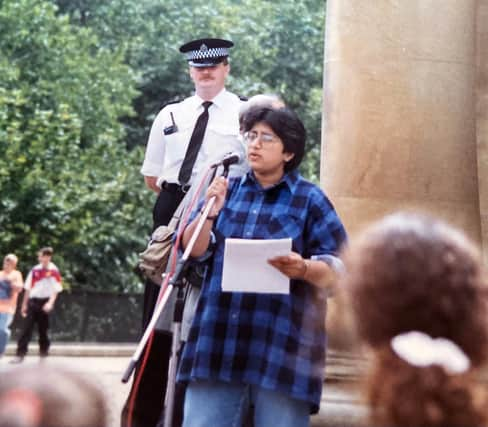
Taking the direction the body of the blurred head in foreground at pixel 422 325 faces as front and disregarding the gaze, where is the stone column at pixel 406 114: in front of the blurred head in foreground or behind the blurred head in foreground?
in front

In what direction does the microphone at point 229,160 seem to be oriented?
to the viewer's right

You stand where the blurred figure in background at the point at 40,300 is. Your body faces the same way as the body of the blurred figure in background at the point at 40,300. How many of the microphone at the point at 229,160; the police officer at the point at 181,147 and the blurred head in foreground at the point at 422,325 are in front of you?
3

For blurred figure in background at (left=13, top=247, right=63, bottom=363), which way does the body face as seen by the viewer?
toward the camera

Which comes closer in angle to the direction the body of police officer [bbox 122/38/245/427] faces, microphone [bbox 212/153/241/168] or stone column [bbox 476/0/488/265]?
the microphone

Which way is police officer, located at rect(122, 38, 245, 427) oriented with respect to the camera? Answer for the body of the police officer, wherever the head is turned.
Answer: toward the camera

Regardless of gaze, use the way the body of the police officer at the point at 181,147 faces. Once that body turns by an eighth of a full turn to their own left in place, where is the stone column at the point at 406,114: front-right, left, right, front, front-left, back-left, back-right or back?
front-left

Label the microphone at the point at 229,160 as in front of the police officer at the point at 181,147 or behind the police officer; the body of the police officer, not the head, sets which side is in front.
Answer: in front

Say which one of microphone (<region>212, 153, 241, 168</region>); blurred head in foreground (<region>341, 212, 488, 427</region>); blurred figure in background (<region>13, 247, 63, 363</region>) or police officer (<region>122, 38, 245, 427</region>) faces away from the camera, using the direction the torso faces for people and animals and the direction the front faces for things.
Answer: the blurred head in foreground

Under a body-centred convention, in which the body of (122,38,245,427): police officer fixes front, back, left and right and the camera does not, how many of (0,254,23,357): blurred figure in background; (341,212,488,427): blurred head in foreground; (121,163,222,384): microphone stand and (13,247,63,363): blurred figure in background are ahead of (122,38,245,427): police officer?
2

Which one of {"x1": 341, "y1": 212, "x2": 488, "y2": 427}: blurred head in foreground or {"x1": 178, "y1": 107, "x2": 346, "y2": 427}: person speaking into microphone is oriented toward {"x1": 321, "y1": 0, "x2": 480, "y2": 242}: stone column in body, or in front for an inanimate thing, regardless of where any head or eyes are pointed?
the blurred head in foreground

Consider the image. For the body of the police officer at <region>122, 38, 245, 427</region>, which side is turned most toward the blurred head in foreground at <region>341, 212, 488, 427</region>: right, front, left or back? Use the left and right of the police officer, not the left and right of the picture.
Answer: front

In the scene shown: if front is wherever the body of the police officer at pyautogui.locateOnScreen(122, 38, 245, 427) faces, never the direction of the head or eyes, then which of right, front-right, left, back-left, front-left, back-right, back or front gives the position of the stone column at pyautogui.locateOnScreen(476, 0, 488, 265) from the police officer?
left

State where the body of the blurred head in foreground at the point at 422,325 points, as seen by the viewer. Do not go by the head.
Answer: away from the camera

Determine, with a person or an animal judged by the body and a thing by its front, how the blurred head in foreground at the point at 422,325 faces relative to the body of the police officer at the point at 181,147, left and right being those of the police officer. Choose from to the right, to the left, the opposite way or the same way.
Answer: the opposite way
